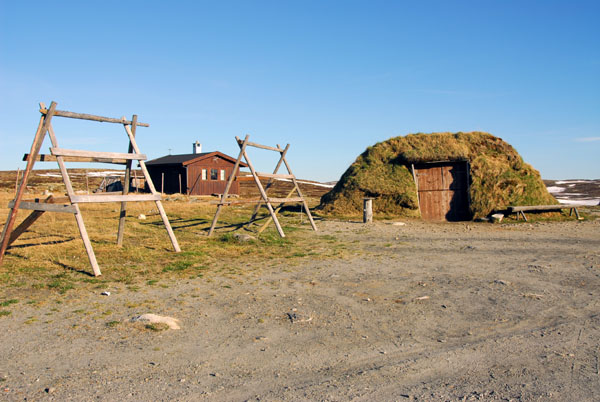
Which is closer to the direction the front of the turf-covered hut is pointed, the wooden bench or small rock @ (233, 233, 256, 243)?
the small rock

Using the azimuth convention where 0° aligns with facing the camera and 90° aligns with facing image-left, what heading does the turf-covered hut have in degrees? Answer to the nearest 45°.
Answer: approximately 0°

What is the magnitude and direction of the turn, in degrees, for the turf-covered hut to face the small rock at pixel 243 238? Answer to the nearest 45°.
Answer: approximately 45° to its right

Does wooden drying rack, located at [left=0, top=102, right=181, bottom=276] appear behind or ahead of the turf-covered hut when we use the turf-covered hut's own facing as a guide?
ahead

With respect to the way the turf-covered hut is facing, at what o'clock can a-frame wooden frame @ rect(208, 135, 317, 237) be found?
a-frame wooden frame is roughly at 1 o'clock from turf-covered hut.

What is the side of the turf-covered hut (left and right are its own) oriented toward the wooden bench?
left

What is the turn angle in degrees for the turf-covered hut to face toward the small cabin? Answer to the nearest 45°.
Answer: approximately 135° to its right

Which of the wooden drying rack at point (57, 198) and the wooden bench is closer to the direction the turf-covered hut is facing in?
the wooden drying rack

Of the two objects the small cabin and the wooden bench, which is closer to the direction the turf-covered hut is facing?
the wooden bench

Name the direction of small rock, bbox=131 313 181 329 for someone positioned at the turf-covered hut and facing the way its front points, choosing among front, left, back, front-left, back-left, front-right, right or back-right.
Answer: front

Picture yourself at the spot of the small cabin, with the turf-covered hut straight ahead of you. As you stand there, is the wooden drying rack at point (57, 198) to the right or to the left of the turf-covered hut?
right
